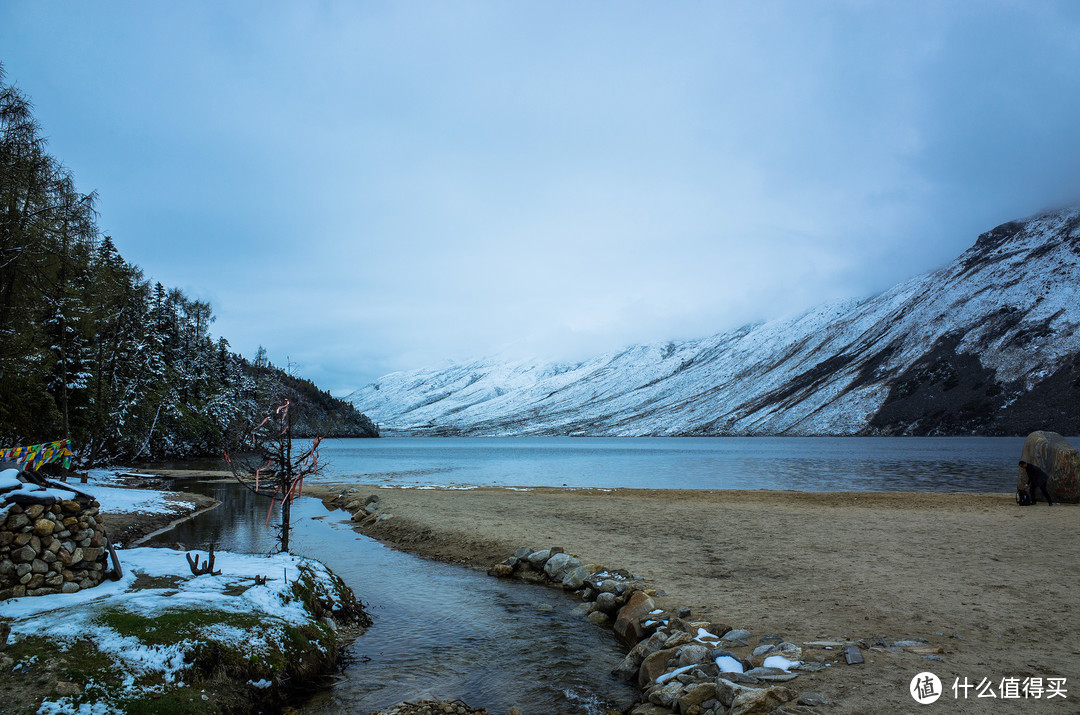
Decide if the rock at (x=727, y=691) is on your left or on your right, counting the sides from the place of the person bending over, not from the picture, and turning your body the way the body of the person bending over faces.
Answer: on your left

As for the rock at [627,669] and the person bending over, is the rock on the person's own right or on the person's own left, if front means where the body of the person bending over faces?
on the person's own left

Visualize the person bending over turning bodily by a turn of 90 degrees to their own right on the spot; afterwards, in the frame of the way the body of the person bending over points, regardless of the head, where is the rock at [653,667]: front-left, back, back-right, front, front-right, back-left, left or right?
back

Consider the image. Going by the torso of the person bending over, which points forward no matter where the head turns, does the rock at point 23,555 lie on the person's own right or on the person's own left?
on the person's own left

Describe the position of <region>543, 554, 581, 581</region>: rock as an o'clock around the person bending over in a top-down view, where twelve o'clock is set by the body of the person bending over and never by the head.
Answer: The rock is roughly at 10 o'clock from the person bending over.

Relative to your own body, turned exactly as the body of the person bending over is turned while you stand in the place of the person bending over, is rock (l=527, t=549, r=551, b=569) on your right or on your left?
on your left

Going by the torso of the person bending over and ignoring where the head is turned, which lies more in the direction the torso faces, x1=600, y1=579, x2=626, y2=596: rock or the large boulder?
the rock

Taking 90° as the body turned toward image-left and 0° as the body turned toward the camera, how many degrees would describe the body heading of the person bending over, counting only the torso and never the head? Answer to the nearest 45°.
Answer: approximately 90°

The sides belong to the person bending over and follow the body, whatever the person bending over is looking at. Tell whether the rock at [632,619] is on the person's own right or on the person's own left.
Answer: on the person's own left

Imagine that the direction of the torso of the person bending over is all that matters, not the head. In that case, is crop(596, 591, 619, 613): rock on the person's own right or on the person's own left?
on the person's own left

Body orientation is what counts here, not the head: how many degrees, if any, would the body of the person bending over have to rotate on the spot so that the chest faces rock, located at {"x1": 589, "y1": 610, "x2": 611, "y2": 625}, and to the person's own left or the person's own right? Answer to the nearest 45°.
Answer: approximately 90° to the person's own left
